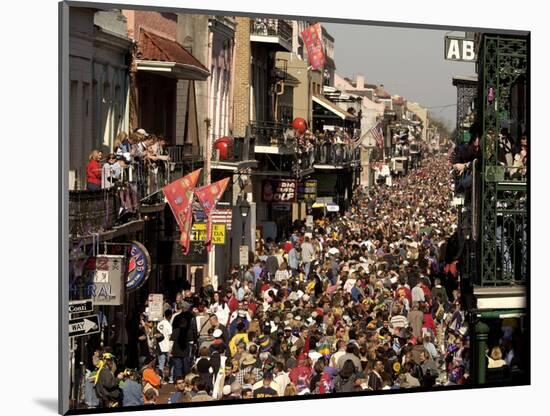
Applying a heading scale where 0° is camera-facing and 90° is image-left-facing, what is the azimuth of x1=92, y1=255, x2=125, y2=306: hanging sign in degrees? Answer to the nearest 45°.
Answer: approximately 0°

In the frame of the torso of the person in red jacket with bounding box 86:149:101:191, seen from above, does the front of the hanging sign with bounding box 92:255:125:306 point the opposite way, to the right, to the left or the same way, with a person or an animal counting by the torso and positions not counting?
to the right

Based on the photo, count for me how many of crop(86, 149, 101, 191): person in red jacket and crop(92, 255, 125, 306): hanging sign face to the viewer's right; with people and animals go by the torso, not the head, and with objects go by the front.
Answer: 1

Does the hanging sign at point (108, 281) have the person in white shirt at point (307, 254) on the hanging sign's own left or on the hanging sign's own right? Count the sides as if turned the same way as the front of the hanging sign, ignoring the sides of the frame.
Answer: on the hanging sign's own left

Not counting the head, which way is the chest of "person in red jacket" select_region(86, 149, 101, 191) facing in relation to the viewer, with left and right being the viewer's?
facing to the right of the viewer
